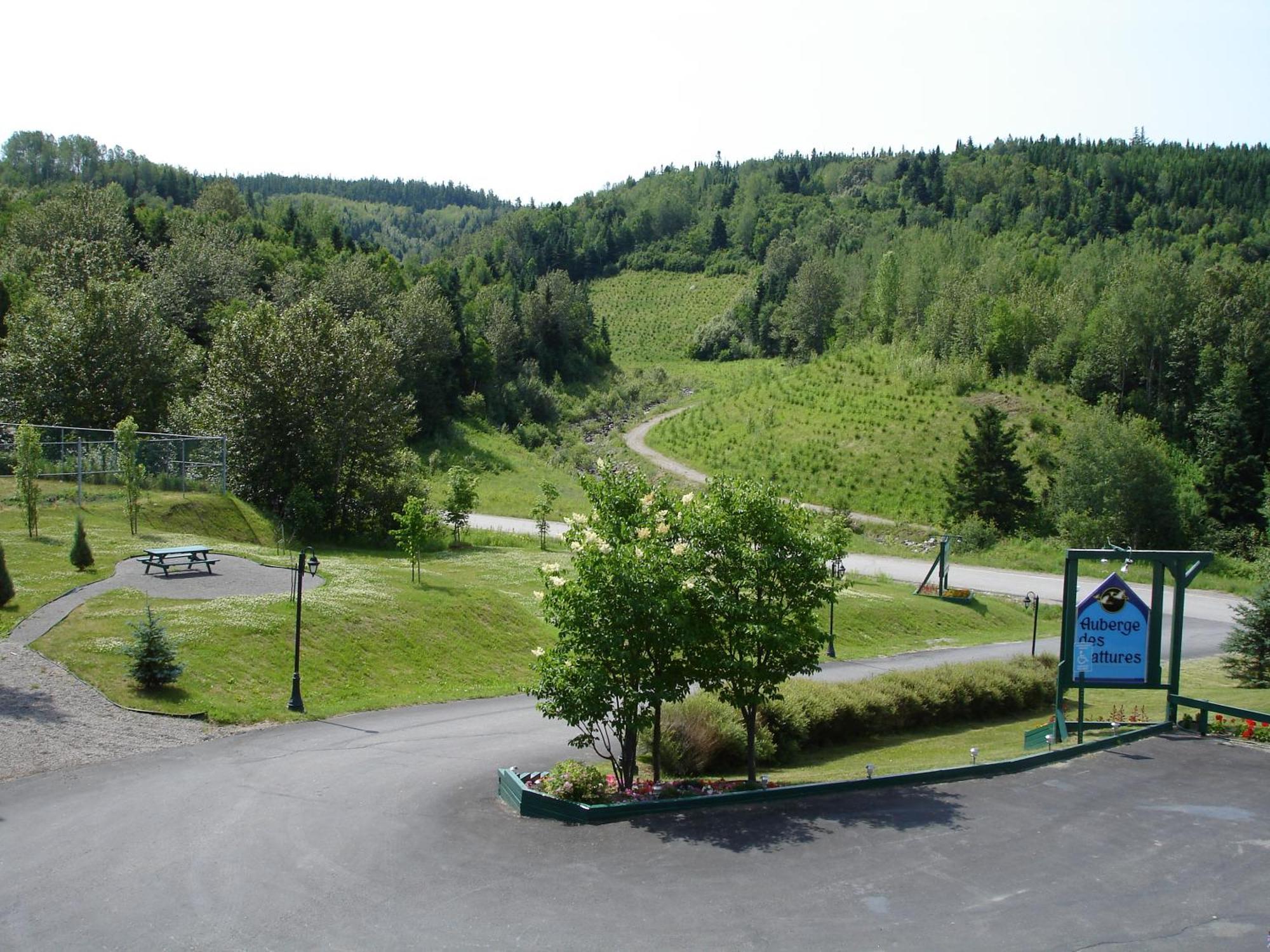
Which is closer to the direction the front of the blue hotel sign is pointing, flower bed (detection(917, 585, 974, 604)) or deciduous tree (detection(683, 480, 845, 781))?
the deciduous tree

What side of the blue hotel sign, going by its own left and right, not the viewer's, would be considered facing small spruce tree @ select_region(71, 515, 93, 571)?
right

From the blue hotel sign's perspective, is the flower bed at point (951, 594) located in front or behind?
behind

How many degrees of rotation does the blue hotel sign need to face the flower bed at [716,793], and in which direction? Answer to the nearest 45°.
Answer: approximately 45° to its right

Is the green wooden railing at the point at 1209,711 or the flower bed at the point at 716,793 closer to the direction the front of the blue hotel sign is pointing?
the flower bed

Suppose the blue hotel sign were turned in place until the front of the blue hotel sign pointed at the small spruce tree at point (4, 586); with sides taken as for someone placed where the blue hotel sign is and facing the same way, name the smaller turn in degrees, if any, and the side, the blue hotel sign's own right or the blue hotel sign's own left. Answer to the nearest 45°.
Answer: approximately 90° to the blue hotel sign's own right

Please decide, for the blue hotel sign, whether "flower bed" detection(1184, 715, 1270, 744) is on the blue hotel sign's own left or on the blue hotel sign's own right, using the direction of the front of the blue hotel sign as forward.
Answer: on the blue hotel sign's own left

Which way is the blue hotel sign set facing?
toward the camera

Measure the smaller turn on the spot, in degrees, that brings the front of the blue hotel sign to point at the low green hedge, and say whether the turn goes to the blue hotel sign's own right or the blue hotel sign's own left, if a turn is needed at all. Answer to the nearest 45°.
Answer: approximately 135° to the blue hotel sign's own right

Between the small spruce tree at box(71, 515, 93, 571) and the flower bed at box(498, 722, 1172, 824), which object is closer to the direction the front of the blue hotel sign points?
the flower bed

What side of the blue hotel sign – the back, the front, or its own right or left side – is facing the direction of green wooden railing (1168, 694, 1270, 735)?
left
